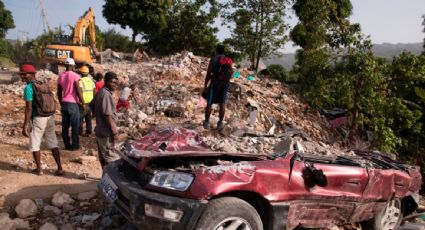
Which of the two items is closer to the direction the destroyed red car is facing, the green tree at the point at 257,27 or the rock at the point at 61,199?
the rock

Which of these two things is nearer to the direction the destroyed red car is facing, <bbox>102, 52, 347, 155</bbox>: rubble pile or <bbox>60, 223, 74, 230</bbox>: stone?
the stone

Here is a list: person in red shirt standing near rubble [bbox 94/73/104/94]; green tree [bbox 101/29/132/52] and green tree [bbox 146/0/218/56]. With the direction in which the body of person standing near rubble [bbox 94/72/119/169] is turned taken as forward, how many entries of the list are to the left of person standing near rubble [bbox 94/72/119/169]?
3

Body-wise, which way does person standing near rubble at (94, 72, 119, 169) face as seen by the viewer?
to the viewer's right

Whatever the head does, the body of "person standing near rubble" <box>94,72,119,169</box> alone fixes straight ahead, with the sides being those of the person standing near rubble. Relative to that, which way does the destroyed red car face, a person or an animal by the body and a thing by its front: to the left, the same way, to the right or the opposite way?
the opposite way

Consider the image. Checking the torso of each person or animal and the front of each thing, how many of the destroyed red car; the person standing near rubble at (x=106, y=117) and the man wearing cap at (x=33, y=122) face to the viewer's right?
1
